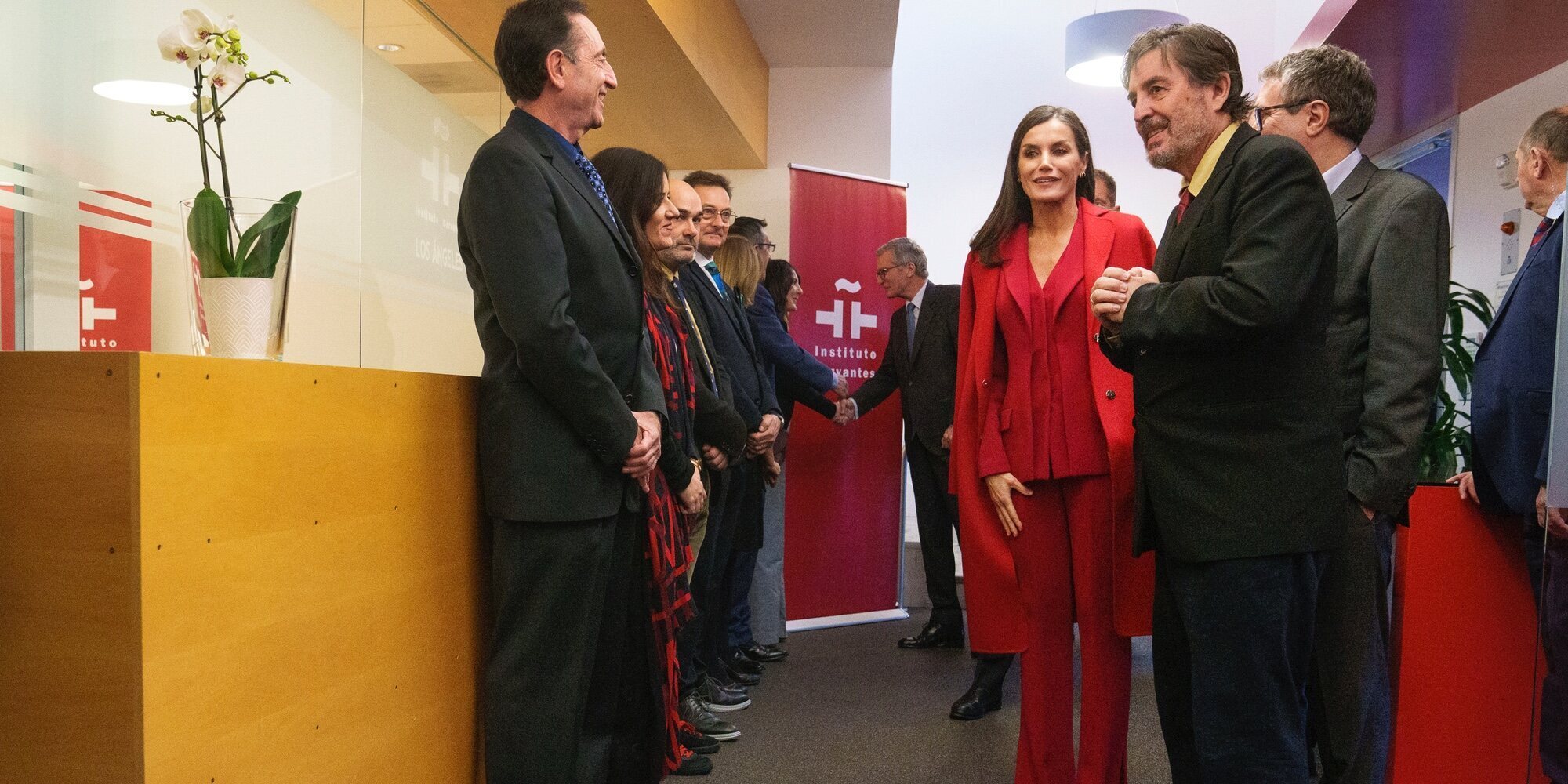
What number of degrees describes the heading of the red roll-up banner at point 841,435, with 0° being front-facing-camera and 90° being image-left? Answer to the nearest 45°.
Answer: approximately 315°

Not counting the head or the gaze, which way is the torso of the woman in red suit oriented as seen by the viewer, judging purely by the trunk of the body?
toward the camera

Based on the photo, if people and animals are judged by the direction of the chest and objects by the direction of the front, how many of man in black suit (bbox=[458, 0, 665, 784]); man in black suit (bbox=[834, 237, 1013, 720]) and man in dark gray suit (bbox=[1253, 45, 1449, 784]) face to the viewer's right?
1

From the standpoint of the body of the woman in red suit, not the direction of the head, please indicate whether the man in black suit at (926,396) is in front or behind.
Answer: behind

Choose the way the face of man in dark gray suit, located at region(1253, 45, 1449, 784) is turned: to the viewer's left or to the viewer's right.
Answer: to the viewer's left

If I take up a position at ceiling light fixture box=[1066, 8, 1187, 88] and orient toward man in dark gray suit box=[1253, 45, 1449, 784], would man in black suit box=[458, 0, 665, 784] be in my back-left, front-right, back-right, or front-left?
front-right

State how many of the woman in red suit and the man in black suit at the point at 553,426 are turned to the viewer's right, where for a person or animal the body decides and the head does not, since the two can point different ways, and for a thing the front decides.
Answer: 1

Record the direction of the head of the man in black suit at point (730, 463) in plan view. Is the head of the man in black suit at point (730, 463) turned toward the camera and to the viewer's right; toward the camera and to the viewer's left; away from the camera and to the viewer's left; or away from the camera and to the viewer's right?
toward the camera and to the viewer's right

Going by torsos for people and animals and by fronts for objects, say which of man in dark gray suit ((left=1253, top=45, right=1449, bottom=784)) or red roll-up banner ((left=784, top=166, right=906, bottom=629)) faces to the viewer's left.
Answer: the man in dark gray suit

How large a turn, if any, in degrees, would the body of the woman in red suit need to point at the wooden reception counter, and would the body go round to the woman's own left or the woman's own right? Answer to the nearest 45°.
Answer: approximately 45° to the woman's own right

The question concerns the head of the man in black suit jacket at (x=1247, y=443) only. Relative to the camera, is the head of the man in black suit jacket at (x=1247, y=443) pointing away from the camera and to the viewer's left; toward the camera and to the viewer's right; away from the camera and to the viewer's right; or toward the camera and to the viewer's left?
toward the camera and to the viewer's left

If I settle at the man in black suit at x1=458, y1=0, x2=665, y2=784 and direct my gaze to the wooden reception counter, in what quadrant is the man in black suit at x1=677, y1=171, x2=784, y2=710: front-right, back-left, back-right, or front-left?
back-right

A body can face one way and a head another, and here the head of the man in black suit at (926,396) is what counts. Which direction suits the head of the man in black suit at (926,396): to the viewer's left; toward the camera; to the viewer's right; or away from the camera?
to the viewer's left

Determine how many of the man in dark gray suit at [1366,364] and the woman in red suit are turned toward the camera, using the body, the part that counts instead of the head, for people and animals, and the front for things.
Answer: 1

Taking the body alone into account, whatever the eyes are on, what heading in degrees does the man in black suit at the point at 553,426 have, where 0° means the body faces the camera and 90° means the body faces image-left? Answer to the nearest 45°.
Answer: approximately 270°
